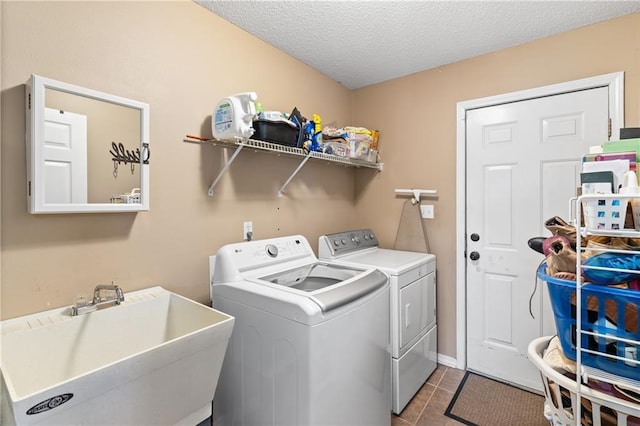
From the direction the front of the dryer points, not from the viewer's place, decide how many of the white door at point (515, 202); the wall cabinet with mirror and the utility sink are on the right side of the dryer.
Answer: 2

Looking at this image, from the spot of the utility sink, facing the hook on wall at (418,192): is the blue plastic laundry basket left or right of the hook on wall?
right

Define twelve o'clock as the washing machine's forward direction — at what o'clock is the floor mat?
The floor mat is roughly at 10 o'clock from the washing machine.

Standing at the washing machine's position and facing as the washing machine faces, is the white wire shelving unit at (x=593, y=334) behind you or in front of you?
in front

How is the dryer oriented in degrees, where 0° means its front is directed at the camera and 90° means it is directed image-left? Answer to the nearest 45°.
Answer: approximately 315°

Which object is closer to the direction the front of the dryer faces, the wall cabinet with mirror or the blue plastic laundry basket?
the blue plastic laundry basket

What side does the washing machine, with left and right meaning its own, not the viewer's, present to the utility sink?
right

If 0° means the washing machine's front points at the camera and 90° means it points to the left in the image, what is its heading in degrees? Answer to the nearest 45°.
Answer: approximately 315°

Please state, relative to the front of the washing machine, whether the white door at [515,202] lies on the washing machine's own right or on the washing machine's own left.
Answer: on the washing machine's own left

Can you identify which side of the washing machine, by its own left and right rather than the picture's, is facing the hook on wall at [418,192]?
left

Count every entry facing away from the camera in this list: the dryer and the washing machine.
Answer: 0

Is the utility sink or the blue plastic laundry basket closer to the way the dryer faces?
the blue plastic laundry basket
